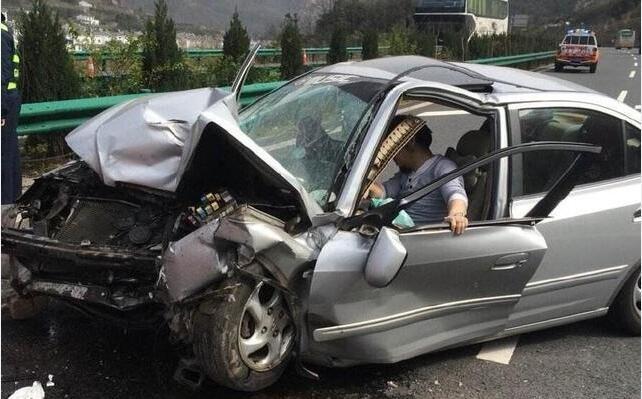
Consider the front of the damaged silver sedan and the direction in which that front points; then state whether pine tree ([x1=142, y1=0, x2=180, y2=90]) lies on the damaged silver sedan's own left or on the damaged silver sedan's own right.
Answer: on the damaged silver sedan's own right

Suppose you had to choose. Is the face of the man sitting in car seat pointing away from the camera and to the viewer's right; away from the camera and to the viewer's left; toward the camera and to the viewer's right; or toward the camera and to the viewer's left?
toward the camera and to the viewer's left

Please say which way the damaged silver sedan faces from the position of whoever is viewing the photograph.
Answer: facing the viewer and to the left of the viewer

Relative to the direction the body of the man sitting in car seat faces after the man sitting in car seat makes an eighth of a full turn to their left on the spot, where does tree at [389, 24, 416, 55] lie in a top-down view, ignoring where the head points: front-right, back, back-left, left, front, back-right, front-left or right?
back

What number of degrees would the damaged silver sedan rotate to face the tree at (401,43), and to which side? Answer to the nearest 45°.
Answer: approximately 135° to its right

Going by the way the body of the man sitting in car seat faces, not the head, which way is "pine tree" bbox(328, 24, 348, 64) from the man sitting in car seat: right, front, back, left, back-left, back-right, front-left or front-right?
back-right

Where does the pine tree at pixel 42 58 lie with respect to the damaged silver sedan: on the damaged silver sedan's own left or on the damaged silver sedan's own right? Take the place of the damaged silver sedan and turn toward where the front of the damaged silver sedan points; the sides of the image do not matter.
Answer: on the damaged silver sedan's own right

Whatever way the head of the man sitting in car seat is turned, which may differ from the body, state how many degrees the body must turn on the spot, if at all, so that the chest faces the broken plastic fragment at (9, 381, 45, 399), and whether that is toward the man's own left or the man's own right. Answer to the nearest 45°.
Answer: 0° — they already face it
